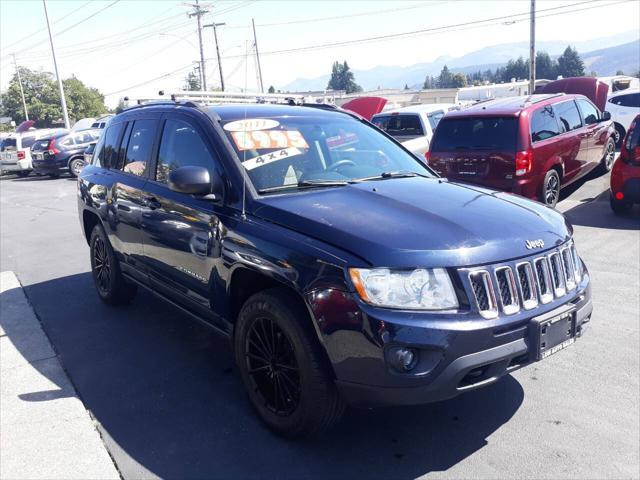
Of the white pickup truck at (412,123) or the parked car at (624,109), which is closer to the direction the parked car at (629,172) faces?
the parked car

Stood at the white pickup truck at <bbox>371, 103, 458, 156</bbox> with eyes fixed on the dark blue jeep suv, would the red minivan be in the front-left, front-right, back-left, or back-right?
front-left

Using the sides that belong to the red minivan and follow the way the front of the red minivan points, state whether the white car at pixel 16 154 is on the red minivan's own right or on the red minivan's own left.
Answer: on the red minivan's own left

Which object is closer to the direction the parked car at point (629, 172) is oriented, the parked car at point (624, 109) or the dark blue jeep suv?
the parked car

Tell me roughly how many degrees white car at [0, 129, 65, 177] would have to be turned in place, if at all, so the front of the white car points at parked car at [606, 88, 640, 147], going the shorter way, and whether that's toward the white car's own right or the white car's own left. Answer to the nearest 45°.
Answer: approximately 90° to the white car's own right

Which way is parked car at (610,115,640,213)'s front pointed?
away from the camera

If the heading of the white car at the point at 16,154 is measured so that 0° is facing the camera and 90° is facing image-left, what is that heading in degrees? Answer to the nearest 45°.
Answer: approximately 225°

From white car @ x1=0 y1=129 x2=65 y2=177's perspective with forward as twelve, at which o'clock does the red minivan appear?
The red minivan is roughly at 4 o'clock from the white car.

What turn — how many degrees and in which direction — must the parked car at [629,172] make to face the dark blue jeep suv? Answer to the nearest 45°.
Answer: approximately 180°

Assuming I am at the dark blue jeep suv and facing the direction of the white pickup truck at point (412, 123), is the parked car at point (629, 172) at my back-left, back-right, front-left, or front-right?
front-right

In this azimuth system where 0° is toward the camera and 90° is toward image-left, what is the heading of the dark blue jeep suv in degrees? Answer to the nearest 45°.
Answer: approximately 315°

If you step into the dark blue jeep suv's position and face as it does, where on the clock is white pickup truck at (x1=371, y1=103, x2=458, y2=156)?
The white pickup truck is roughly at 8 o'clock from the dark blue jeep suv.

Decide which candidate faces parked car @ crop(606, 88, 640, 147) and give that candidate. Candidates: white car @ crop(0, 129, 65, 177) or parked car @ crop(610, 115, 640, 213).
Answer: parked car @ crop(610, 115, 640, 213)

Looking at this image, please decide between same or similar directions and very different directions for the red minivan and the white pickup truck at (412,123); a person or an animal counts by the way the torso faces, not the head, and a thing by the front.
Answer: same or similar directions

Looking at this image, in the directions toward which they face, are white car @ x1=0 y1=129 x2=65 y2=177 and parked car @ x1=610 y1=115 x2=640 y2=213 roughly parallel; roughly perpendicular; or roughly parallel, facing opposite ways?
roughly parallel

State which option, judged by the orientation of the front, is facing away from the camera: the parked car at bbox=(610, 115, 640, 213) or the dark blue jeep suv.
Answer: the parked car

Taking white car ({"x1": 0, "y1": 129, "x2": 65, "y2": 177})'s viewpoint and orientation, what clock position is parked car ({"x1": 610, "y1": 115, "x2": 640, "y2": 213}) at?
The parked car is roughly at 4 o'clock from the white car.

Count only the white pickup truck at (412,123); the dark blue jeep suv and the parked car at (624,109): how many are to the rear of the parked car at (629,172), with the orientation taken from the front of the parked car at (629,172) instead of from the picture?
1

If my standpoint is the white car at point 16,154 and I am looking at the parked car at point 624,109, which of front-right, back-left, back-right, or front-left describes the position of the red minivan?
front-right

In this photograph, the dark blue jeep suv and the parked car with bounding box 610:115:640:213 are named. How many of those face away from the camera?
1

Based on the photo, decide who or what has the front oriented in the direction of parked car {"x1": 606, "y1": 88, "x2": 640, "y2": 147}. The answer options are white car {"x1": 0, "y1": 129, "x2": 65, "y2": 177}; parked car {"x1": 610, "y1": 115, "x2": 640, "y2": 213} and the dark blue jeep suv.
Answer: parked car {"x1": 610, "y1": 115, "x2": 640, "y2": 213}
